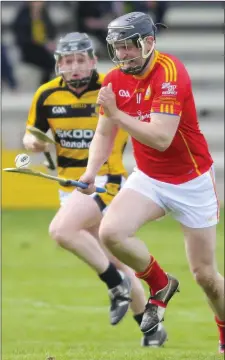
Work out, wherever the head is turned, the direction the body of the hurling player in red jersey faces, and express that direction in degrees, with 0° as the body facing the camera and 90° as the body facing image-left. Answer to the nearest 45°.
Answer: approximately 45°
